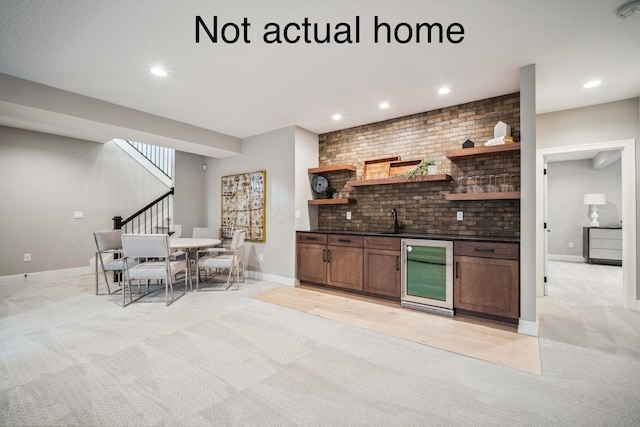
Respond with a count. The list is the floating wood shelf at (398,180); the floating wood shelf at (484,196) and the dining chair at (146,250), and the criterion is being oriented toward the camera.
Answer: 2

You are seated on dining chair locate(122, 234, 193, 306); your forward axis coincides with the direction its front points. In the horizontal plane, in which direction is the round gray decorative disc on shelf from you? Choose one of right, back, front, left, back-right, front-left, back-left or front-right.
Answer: front-right

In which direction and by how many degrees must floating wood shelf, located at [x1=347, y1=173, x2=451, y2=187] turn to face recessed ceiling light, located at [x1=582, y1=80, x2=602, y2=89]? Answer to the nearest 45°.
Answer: approximately 90° to its left

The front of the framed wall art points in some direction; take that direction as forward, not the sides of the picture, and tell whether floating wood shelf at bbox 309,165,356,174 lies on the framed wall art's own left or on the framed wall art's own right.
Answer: on the framed wall art's own left

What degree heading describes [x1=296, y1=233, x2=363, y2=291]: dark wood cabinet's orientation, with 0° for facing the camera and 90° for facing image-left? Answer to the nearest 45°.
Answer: approximately 45°

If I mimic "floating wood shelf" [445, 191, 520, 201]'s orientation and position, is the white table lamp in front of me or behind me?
behind

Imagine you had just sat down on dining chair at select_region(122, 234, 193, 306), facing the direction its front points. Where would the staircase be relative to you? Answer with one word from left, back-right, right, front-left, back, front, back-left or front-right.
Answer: front-left

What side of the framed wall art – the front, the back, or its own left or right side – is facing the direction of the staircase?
right

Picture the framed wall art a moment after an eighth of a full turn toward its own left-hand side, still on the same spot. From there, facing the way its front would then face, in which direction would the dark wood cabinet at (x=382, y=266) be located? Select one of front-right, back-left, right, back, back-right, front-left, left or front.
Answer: front-left

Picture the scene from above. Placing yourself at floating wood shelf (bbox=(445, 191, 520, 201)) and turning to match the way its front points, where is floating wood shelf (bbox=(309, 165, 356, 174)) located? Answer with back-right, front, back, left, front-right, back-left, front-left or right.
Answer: right

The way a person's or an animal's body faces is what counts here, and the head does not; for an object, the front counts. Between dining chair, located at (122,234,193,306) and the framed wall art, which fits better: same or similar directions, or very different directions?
very different directions

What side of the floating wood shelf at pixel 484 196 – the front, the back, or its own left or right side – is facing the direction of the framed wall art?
right

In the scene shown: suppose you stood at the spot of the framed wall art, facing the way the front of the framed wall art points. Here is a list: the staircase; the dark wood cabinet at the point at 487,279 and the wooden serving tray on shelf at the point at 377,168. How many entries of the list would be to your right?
1

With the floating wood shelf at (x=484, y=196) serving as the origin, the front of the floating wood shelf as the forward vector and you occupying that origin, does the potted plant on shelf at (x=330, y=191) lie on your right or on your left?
on your right
